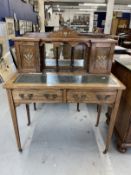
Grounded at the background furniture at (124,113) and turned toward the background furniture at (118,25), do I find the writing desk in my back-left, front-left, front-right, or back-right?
back-left

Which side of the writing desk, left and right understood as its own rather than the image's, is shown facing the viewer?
front

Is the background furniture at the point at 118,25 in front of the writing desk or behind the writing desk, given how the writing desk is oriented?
behind

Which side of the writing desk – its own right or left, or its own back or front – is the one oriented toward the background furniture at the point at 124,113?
left
